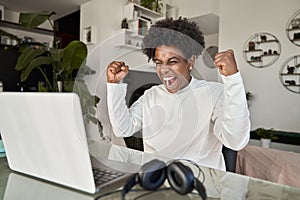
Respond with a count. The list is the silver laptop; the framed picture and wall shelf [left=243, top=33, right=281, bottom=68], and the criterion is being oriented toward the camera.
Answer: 2

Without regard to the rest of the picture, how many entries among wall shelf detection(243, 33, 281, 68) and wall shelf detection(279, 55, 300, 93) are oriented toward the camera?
2

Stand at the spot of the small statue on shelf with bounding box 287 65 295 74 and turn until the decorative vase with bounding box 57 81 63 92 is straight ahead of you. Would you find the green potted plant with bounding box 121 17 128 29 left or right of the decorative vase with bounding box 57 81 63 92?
right

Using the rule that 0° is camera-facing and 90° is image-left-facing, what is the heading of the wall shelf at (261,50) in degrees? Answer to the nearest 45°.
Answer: approximately 0°

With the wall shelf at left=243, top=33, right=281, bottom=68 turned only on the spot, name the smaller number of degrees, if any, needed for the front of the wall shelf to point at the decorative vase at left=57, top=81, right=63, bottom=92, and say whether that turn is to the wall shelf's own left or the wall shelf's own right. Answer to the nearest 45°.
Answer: approximately 45° to the wall shelf's own right
